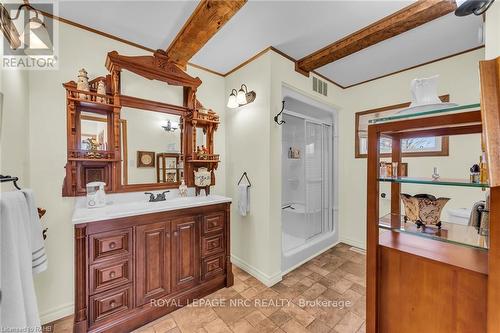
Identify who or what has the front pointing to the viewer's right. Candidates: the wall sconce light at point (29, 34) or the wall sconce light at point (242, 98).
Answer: the wall sconce light at point (29, 34)

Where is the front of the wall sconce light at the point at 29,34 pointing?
to the viewer's right

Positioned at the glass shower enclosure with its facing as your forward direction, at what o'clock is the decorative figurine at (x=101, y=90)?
The decorative figurine is roughly at 3 o'clock from the glass shower enclosure.

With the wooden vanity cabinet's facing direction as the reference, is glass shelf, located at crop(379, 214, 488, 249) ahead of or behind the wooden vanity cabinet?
ahead

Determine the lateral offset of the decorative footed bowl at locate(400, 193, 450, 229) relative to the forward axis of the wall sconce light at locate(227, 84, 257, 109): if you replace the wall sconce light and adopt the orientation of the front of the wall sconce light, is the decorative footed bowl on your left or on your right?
on your left

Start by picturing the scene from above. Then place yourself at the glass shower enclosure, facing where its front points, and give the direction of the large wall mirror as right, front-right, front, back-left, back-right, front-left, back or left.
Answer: right

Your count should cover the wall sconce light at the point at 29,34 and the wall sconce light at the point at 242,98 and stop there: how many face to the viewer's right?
1

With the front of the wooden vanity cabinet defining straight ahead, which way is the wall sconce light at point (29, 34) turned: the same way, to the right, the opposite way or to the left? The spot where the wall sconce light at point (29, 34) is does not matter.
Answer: to the left

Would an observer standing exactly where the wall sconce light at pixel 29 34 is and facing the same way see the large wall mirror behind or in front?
in front

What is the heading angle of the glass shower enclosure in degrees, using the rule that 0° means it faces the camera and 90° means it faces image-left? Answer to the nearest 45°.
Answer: approximately 315°

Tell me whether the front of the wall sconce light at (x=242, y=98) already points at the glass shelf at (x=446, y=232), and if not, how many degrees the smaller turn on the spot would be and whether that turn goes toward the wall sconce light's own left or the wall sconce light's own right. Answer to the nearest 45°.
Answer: approximately 90° to the wall sconce light's own left

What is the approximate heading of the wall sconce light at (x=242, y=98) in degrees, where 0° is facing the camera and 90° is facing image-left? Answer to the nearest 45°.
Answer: approximately 45°
